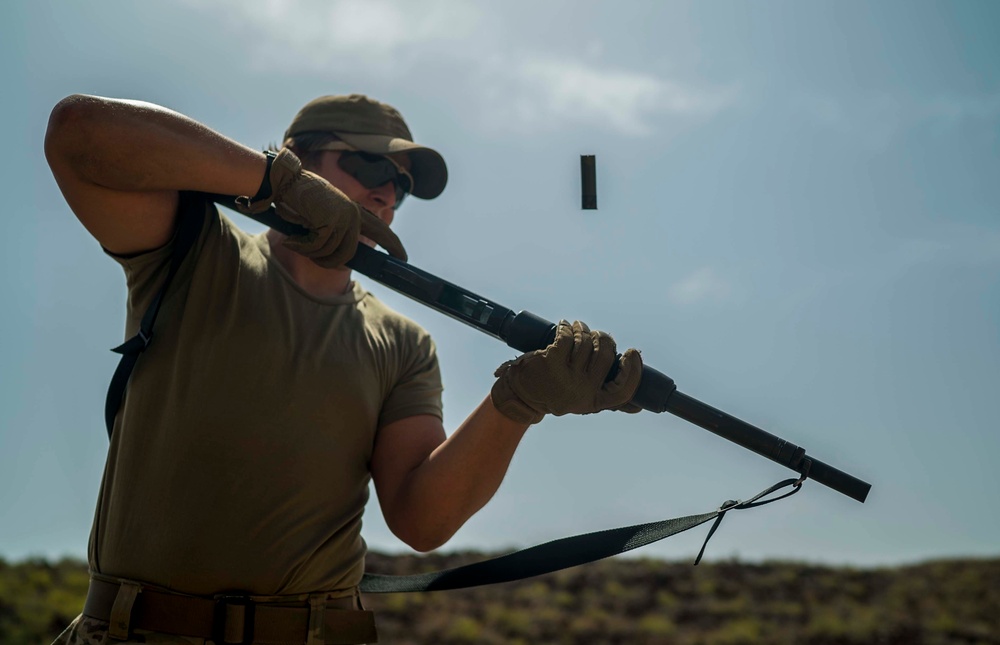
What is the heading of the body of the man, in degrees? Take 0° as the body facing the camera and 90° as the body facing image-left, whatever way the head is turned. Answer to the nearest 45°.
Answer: approximately 315°
